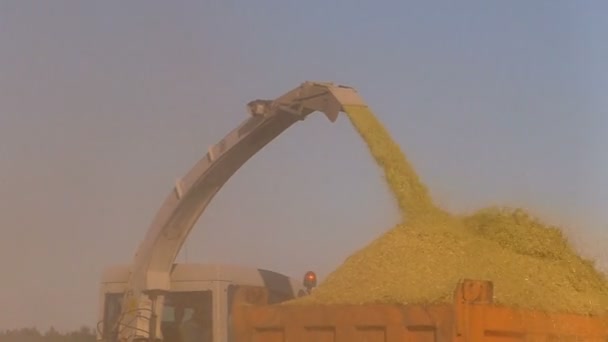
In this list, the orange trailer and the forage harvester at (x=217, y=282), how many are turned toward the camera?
0
